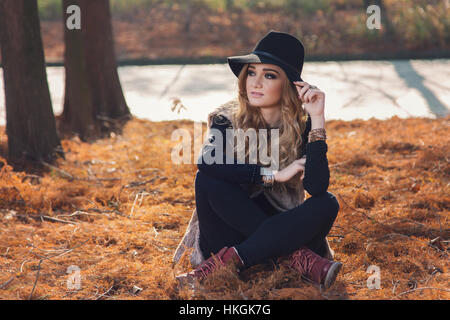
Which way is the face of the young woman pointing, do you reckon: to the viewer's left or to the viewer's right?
to the viewer's left

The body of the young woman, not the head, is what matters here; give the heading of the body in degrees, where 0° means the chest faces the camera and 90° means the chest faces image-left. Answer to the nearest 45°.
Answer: approximately 0°

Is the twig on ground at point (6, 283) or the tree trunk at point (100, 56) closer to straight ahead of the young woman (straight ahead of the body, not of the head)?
the twig on ground

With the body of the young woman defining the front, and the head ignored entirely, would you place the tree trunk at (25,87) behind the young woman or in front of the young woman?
behind

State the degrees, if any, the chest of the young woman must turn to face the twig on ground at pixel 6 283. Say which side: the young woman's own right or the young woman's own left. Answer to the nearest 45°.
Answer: approximately 90° to the young woman's own right

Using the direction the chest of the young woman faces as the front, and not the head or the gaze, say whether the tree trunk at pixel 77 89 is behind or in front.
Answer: behind

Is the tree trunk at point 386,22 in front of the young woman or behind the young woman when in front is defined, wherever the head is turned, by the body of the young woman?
behind

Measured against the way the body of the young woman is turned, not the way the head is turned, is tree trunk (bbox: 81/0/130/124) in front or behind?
behind
